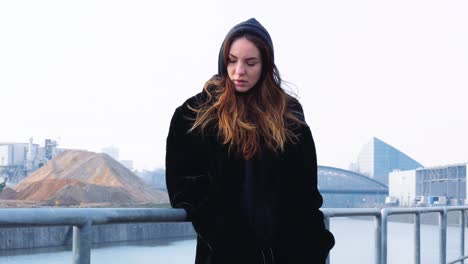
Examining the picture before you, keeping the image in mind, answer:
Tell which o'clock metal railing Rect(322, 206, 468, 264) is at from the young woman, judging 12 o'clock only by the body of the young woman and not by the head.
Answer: The metal railing is roughly at 7 o'clock from the young woman.

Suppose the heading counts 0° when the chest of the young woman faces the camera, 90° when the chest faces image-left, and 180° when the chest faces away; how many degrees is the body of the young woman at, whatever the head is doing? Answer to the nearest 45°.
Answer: approximately 0°
